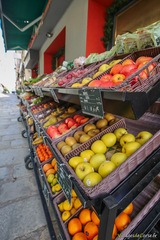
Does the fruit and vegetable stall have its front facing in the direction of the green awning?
no

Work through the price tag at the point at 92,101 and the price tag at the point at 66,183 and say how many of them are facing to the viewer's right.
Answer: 0

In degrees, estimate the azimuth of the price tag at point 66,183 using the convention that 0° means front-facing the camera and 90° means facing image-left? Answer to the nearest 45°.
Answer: approximately 45°

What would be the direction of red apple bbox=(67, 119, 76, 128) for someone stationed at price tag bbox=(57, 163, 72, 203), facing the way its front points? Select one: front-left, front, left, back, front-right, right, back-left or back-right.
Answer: back-right

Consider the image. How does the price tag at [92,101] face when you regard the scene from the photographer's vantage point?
facing the viewer and to the left of the viewer
